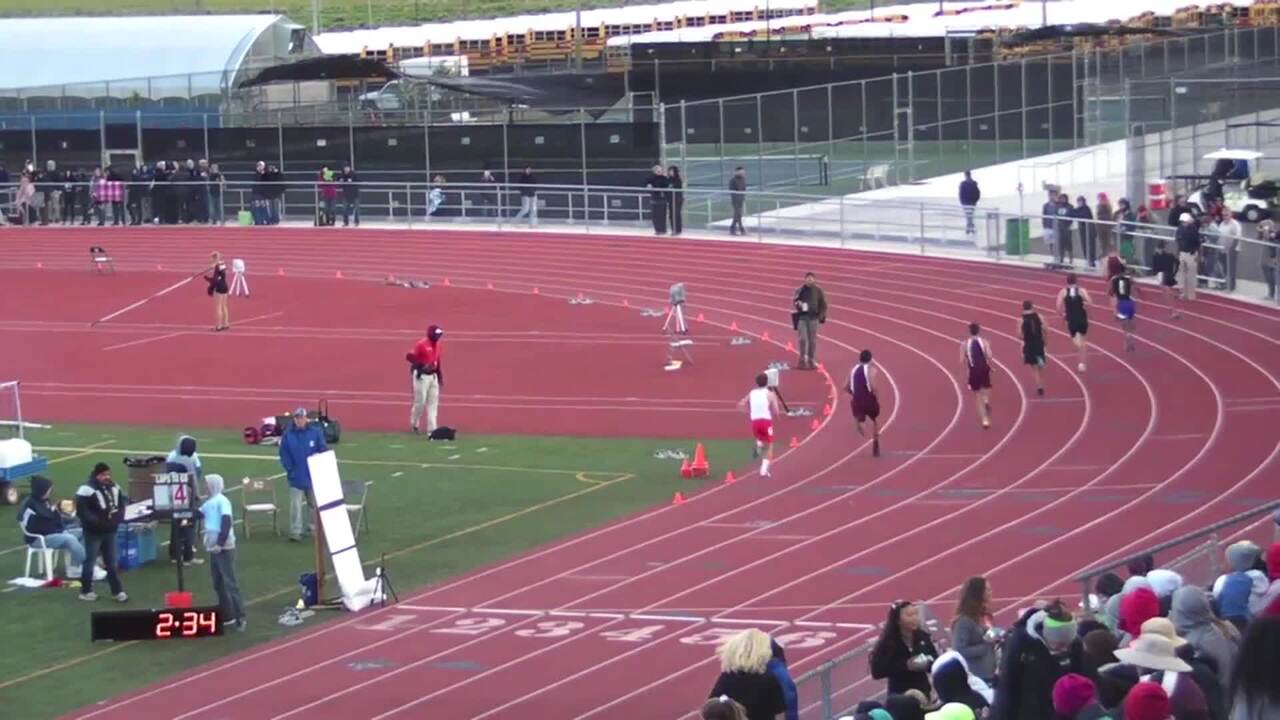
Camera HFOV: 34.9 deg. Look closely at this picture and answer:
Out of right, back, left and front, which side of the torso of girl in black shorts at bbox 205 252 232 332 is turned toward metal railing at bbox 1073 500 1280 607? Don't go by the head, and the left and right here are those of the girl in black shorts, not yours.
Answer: left

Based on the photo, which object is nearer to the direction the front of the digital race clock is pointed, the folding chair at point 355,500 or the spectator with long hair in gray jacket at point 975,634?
the spectator with long hair in gray jacket

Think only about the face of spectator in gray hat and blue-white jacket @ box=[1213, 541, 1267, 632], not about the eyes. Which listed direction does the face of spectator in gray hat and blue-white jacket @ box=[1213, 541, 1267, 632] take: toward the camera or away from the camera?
away from the camera

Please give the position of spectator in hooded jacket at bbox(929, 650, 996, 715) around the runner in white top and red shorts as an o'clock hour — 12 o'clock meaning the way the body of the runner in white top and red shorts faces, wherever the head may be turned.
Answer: The spectator in hooded jacket is roughly at 6 o'clock from the runner in white top and red shorts.

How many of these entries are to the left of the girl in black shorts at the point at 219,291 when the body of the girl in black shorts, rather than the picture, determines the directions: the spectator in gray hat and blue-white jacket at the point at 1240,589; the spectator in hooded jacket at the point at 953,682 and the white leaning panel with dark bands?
3

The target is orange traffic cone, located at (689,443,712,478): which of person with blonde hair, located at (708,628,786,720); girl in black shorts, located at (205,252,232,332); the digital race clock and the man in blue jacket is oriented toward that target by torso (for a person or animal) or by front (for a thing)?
the person with blonde hair

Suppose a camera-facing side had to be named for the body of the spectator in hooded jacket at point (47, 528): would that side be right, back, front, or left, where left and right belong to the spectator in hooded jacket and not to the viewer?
right

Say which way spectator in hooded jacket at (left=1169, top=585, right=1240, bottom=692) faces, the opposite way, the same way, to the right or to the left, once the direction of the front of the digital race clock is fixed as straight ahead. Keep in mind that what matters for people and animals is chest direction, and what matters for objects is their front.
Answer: the opposite way

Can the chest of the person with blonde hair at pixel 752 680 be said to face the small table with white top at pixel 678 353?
yes

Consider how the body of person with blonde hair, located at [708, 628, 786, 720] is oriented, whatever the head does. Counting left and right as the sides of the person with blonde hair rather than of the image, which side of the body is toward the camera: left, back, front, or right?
back

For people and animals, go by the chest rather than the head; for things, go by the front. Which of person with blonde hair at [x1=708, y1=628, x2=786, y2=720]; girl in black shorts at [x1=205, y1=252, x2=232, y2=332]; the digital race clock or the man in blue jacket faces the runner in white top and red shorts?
the person with blonde hair

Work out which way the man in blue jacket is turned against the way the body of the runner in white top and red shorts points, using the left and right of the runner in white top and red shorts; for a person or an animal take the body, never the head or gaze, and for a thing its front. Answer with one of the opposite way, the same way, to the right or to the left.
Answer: the opposite way
